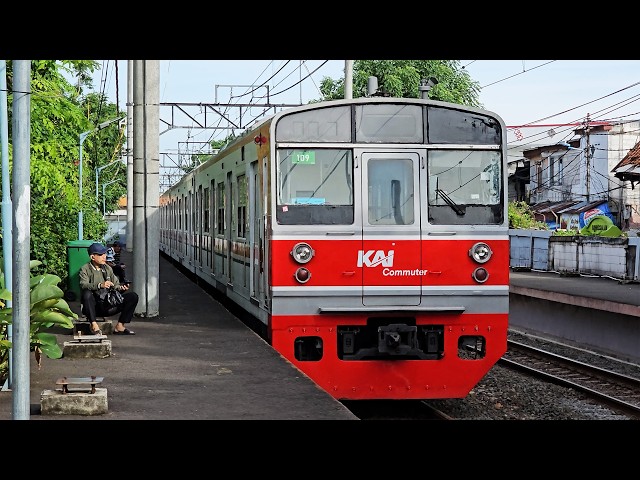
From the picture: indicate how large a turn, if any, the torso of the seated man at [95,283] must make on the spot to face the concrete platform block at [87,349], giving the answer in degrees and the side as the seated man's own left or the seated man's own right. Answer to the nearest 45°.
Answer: approximately 45° to the seated man's own right

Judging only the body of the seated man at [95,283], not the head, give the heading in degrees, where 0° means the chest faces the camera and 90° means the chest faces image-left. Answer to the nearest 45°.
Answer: approximately 315°

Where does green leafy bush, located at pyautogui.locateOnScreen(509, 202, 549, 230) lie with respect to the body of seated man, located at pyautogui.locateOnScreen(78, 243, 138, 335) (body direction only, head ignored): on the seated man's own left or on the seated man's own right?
on the seated man's own left

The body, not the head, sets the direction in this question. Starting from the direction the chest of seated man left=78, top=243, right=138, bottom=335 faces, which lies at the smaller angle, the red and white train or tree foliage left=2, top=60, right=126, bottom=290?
the red and white train

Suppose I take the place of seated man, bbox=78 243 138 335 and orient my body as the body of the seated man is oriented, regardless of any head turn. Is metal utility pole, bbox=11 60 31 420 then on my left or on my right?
on my right

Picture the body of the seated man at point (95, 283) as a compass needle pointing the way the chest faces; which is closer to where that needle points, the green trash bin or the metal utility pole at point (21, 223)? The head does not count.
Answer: the metal utility pole

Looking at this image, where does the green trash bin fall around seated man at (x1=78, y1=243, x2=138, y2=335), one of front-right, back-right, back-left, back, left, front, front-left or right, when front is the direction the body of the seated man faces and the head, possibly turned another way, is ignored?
back-left
